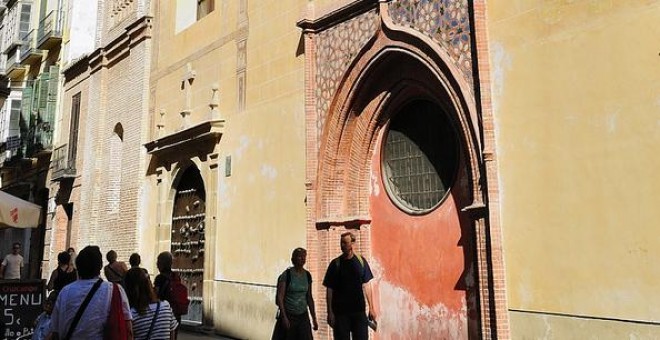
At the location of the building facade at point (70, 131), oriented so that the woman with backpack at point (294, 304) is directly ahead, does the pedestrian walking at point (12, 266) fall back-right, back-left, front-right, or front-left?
front-right

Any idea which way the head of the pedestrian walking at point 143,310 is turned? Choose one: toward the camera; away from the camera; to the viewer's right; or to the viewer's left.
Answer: away from the camera

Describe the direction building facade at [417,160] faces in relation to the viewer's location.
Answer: facing the viewer and to the left of the viewer

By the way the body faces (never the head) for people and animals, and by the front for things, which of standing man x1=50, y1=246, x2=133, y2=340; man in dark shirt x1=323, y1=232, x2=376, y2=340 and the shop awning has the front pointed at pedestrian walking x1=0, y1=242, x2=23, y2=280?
the standing man

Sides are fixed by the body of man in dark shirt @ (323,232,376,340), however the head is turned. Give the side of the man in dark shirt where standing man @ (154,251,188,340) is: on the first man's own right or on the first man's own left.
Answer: on the first man's own right

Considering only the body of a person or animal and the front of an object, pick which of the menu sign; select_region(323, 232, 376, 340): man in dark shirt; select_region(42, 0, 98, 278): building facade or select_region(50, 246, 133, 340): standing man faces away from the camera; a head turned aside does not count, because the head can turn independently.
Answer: the standing man

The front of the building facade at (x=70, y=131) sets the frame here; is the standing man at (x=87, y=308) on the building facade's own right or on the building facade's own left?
on the building facade's own left

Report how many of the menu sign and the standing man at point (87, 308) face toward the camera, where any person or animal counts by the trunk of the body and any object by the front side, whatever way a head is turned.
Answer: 1

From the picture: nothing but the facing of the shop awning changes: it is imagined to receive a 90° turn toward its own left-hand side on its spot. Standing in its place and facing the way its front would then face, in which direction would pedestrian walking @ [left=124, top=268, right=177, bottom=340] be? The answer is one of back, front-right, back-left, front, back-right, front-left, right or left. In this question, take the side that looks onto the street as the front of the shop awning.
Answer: back-right

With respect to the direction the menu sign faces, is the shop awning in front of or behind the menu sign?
behind

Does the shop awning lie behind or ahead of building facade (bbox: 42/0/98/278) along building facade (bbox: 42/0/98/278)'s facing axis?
ahead

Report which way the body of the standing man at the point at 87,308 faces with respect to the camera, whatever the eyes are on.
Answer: away from the camera

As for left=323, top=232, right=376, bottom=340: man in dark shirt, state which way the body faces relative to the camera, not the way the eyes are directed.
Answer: toward the camera

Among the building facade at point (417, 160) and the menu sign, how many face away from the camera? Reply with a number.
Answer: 0

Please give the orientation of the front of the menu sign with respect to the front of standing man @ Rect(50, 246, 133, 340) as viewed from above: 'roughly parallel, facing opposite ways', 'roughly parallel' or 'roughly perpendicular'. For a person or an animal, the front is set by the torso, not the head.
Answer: roughly parallel, facing opposite ways

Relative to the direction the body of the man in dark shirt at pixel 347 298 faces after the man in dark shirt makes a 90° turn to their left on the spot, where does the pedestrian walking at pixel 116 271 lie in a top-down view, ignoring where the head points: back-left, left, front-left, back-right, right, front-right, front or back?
back

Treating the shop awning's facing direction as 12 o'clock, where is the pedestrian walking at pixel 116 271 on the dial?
The pedestrian walking is roughly at 1 o'clock from the shop awning.

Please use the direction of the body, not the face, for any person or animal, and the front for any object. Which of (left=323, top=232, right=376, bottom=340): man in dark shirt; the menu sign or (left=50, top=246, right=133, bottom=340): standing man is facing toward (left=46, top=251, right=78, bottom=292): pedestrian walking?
the standing man

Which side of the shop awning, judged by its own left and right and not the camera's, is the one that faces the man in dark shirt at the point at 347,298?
front
